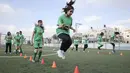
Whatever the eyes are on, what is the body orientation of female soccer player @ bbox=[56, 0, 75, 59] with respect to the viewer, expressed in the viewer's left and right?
facing the viewer and to the right of the viewer
